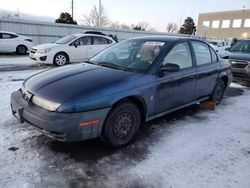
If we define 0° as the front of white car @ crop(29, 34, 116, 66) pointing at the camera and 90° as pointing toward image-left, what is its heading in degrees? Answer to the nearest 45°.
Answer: approximately 45°

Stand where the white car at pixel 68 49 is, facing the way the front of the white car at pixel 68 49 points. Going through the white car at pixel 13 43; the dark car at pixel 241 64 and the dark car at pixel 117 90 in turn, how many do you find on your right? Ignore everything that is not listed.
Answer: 1

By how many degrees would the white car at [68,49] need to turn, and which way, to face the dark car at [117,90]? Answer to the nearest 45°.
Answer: approximately 45° to its left

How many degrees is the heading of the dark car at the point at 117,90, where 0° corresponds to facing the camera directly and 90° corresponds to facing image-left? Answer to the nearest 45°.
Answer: approximately 45°

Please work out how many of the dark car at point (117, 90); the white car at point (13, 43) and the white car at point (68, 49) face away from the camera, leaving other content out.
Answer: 0

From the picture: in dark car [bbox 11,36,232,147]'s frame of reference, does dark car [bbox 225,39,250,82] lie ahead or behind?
behind

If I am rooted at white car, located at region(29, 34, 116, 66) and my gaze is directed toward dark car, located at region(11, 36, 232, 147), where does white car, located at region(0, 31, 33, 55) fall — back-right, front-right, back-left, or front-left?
back-right
